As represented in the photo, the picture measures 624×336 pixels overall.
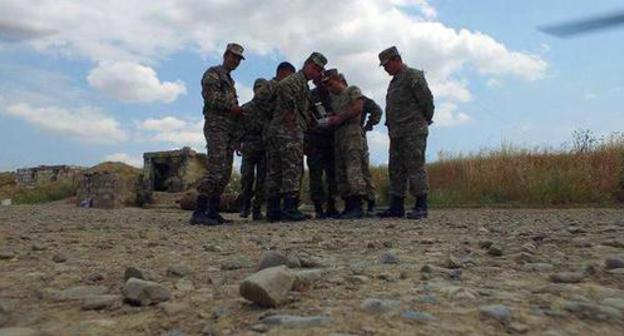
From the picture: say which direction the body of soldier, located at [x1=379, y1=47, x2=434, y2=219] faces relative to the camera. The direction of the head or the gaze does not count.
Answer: to the viewer's left

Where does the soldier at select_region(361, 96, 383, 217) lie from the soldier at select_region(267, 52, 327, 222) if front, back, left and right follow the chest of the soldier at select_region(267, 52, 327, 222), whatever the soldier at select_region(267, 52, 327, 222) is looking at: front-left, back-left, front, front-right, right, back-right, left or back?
front-left

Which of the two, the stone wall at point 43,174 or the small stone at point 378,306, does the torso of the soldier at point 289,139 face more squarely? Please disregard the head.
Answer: the small stone

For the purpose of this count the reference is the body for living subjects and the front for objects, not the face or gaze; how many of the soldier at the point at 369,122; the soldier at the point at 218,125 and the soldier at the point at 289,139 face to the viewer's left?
1

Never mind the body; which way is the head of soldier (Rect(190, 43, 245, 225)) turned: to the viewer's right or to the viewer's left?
to the viewer's right

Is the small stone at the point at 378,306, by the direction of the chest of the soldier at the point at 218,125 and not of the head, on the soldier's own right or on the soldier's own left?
on the soldier's own right

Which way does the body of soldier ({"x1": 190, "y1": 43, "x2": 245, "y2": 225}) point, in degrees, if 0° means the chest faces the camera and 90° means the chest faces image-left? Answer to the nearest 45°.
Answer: approximately 270°

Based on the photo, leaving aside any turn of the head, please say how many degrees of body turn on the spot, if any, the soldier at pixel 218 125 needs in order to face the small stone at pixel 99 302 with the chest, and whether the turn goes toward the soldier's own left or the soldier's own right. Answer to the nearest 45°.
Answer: approximately 90° to the soldier's own right

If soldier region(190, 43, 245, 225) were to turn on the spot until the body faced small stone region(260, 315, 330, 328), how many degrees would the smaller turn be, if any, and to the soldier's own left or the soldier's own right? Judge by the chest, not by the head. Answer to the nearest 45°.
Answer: approximately 90° to the soldier's own right

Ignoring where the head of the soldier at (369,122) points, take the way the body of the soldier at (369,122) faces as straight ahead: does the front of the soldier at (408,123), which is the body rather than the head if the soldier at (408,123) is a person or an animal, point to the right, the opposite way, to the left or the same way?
the same way

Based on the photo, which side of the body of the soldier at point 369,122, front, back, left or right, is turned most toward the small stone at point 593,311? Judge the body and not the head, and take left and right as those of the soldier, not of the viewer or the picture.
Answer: left

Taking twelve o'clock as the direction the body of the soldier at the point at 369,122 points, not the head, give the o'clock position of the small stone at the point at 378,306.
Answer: The small stone is roughly at 9 o'clock from the soldier.

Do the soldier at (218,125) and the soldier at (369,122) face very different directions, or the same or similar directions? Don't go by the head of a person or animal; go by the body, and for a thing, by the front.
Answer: very different directions

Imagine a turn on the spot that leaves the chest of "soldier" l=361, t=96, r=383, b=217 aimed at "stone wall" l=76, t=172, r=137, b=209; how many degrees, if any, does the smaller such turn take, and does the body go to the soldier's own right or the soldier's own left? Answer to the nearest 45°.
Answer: approximately 45° to the soldier's own right

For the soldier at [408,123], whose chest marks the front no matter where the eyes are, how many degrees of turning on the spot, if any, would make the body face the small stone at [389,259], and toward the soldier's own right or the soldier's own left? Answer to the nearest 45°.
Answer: approximately 90° to the soldier's own left

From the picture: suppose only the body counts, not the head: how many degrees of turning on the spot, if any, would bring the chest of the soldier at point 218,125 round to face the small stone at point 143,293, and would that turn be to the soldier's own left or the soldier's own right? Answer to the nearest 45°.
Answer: approximately 90° to the soldier's own right

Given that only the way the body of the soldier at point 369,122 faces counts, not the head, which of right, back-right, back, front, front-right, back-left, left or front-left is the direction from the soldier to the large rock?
left
